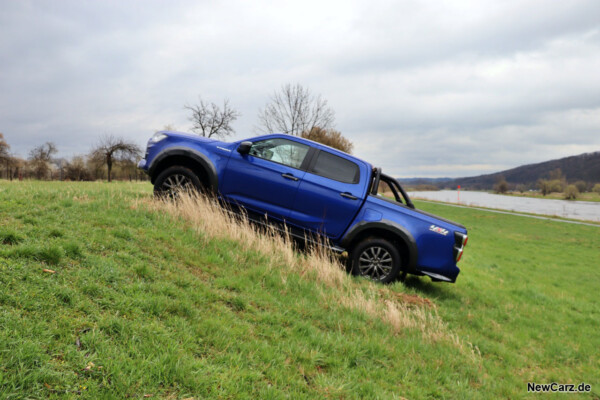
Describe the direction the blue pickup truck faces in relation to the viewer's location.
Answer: facing to the left of the viewer
